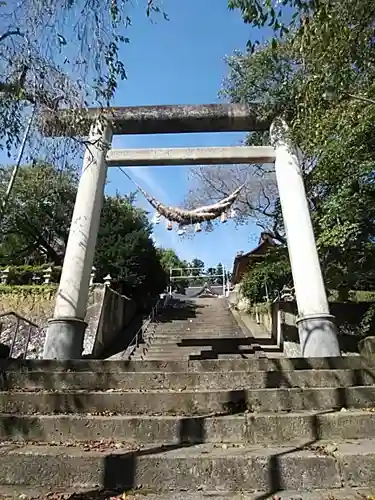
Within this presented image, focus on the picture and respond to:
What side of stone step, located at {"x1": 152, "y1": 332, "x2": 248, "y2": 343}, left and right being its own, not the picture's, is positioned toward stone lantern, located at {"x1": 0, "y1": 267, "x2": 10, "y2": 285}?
right

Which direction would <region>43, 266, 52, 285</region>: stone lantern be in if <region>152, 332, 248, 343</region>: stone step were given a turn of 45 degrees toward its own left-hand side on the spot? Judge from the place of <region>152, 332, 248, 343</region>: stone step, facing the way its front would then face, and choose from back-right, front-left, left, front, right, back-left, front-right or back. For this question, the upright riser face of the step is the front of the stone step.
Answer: back-right

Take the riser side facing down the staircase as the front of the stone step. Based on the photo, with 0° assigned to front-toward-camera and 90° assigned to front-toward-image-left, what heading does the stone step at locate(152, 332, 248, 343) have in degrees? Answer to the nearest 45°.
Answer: approximately 0°

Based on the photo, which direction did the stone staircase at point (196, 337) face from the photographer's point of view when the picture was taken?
facing the viewer

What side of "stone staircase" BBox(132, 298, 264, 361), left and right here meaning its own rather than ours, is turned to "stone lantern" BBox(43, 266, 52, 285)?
right

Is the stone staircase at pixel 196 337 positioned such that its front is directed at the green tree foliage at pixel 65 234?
no

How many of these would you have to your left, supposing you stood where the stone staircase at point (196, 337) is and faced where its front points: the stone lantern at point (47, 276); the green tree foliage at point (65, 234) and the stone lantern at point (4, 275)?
0

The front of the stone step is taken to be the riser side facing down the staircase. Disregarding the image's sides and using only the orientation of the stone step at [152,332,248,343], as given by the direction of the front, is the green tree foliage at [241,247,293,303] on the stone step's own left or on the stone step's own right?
on the stone step's own left
